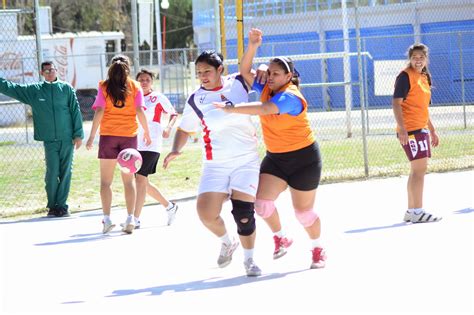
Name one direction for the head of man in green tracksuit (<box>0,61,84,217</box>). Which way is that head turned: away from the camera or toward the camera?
toward the camera

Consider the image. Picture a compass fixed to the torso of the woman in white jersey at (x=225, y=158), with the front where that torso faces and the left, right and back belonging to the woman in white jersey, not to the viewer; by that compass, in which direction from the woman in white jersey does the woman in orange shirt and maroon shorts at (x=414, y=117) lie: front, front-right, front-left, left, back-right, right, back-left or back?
back-left

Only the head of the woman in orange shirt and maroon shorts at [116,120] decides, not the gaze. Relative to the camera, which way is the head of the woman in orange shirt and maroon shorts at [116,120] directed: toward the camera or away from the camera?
away from the camera

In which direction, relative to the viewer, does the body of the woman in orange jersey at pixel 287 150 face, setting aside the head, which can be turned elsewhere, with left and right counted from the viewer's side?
facing the viewer and to the left of the viewer

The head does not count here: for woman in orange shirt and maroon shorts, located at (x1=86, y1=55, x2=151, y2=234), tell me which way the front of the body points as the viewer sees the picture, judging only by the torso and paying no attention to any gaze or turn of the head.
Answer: away from the camera

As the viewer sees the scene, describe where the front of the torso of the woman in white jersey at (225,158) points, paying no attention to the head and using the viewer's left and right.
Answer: facing the viewer
